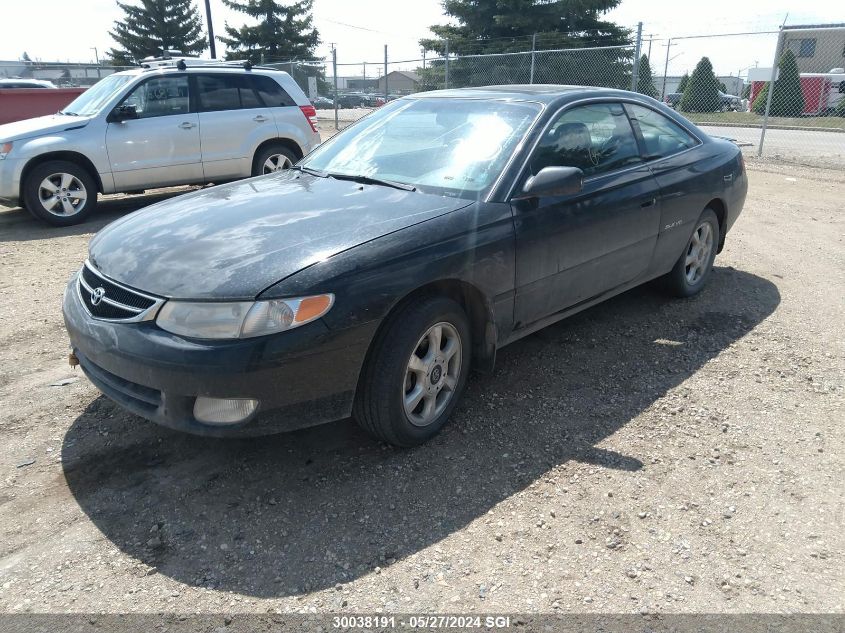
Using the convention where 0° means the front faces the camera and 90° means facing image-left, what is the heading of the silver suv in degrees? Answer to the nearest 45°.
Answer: approximately 90°

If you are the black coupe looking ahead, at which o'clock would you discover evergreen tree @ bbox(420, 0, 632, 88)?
The evergreen tree is roughly at 5 o'clock from the black coupe.

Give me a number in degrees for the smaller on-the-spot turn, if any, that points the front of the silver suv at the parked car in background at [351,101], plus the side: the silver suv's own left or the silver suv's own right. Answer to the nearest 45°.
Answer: approximately 90° to the silver suv's own right

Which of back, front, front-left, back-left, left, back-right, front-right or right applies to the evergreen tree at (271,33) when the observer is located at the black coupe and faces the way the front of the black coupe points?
back-right

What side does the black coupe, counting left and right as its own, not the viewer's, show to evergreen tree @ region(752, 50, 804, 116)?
back

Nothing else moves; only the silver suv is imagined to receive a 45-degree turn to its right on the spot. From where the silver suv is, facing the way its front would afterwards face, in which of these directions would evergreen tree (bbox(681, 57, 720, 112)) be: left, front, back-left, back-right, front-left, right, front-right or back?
right

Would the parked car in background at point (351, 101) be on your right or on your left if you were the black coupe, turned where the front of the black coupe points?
on your right

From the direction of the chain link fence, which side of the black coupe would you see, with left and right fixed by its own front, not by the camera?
back

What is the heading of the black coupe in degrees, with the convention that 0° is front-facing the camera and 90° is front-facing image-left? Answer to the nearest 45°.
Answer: approximately 45°

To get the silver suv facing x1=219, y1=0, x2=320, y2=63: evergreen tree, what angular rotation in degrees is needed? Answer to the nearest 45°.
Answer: approximately 90° to its right

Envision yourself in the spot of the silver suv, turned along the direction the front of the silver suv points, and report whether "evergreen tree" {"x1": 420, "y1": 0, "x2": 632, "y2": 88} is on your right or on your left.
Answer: on your right

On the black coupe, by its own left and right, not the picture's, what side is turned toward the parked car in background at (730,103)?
back

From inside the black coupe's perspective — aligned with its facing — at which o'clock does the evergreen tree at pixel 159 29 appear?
The evergreen tree is roughly at 4 o'clock from the black coupe.
